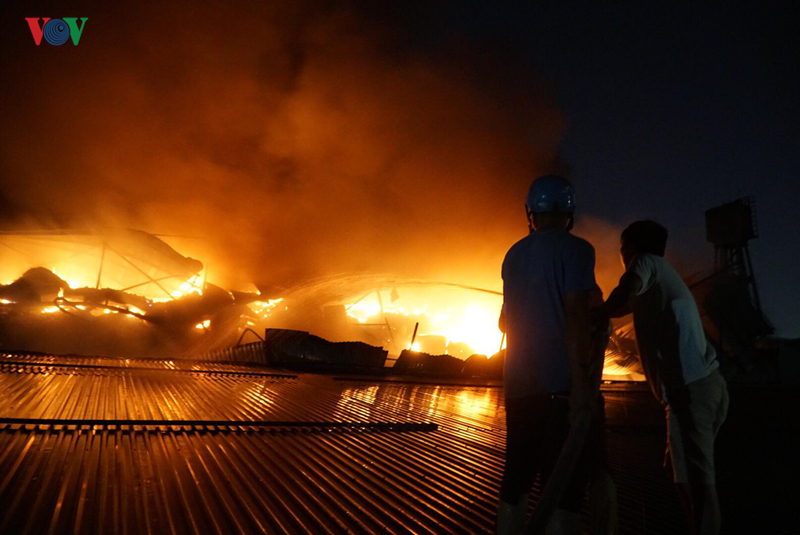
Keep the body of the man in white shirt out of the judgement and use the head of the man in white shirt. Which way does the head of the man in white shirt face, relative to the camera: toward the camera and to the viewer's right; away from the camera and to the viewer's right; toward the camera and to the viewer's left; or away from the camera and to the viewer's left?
away from the camera and to the viewer's left

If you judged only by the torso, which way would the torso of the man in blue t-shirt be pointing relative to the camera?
away from the camera

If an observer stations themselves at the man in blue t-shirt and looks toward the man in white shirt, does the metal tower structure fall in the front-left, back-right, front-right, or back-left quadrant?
front-left

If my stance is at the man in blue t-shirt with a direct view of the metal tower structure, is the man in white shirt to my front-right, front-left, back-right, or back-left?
front-right

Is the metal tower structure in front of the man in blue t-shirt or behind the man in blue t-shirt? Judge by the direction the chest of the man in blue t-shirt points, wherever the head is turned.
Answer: in front

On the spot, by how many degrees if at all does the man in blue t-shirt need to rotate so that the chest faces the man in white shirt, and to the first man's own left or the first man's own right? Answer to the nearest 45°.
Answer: approximately 45° to the first man's own right

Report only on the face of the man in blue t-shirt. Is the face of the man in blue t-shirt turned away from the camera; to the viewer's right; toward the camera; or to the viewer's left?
away from the camera

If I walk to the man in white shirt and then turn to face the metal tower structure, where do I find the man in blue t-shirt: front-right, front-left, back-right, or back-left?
back-left
